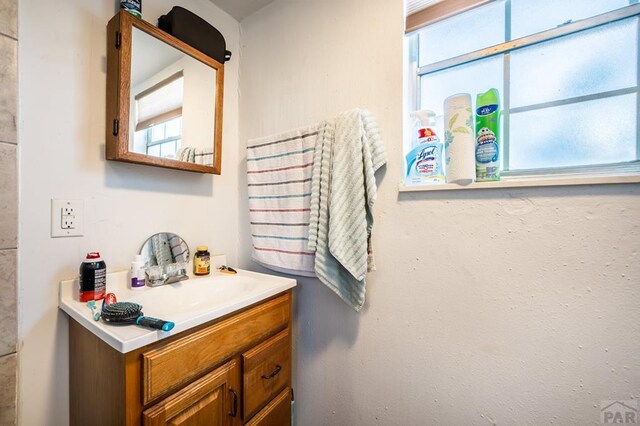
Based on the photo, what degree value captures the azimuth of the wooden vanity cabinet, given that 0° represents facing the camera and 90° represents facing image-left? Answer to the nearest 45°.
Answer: approximately 315°

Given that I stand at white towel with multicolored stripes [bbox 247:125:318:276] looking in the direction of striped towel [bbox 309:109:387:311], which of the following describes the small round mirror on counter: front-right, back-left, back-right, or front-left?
back-right

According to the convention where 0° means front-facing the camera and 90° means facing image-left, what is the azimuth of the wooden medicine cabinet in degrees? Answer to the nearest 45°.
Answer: approximately 315°
